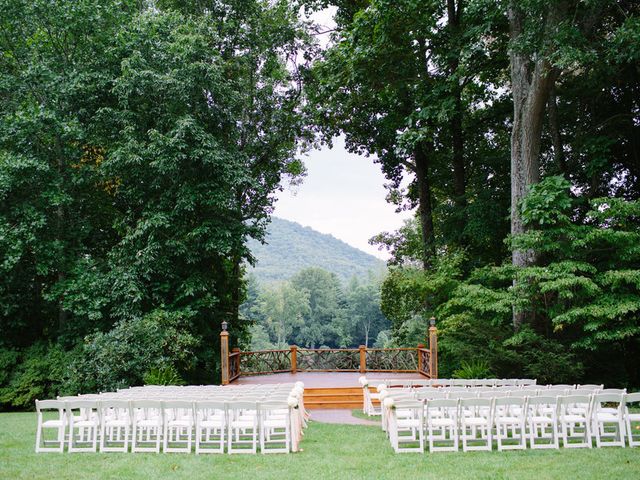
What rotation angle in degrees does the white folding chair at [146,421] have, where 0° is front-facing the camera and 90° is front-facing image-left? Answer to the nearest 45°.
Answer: approximately 180°

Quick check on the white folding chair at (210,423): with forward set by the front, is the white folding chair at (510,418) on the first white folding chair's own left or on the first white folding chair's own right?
on the first white folding chair's own right

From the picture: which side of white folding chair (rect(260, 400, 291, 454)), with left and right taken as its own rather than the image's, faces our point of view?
back

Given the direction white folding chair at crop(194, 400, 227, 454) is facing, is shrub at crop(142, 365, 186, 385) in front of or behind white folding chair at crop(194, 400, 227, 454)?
in front

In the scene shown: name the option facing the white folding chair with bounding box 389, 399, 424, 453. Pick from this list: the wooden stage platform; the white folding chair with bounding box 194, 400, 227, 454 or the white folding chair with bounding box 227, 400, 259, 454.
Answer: the wooden stage platform

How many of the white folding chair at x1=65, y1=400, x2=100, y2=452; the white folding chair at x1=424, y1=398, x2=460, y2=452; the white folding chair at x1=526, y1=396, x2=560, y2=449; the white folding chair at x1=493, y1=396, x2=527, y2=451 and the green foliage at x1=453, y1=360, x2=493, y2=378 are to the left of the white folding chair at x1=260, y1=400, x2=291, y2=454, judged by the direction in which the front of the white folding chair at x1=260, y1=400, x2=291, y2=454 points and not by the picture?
1

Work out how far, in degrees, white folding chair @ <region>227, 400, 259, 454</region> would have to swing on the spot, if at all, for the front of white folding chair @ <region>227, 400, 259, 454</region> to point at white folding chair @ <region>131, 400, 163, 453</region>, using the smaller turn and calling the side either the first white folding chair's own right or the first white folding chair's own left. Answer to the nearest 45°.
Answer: approximately 90° to the first white folding chair's own left

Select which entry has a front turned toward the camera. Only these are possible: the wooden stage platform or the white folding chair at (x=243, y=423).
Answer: the wooden stage platform

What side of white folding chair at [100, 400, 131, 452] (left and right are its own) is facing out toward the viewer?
back

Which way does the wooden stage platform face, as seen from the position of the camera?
facing the viewer

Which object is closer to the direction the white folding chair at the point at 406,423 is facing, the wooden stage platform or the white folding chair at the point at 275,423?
the wooden stage platform

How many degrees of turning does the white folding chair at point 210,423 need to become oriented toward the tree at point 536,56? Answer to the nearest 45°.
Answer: approximately 45° to its right

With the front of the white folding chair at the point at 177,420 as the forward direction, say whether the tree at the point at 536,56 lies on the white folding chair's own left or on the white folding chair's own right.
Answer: on the white folding chair's own right

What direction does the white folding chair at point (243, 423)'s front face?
away from the camera

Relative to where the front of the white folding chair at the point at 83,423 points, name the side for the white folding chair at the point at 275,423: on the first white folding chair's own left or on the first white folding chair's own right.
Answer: on the first white folding chair's own right

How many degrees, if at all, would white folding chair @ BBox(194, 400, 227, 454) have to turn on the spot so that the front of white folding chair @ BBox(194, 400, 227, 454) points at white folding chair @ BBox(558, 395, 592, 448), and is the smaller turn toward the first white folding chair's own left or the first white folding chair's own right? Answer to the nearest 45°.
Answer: approximately 90° to the first white folding chair's own right

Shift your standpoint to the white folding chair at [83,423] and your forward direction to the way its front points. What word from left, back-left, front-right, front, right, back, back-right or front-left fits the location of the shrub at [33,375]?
front

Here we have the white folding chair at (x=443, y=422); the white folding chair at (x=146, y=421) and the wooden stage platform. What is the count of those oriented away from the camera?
2

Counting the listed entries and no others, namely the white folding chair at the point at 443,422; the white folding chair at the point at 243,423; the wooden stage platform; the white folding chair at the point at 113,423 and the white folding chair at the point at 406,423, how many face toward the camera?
1

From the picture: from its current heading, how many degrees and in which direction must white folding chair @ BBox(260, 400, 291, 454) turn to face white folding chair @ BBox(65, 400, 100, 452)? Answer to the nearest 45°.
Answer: approximately 90° to its left

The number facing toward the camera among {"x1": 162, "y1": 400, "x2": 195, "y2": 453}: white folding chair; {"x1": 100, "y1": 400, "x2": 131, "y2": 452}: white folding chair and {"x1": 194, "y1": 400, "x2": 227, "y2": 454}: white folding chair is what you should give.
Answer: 0
